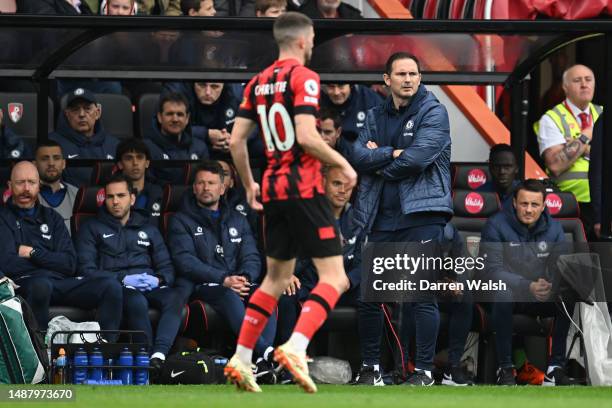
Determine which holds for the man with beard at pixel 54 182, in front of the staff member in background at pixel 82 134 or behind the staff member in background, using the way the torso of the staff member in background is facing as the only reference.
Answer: in front

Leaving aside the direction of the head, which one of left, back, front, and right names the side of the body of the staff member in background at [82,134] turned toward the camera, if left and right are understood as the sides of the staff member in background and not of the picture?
front

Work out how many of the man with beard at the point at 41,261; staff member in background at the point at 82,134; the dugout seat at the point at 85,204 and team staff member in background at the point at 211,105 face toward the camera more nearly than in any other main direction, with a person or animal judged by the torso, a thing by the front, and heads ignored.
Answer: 4

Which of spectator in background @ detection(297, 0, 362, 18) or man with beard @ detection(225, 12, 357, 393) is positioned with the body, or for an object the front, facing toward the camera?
the spectator in background

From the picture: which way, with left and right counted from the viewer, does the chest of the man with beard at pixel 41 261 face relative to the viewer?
facing the viewer

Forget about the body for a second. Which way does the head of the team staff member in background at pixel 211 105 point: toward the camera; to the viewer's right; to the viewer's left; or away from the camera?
toward the camera

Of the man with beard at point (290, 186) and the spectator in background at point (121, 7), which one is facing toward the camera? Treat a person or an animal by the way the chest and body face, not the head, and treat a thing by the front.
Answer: the spectator in background

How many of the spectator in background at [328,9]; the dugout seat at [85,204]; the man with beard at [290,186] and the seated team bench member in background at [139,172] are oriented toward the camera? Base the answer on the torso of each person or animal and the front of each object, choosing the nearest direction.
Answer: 3

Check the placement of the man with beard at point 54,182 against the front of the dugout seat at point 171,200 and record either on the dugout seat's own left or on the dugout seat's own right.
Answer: on the dugout seat's own right

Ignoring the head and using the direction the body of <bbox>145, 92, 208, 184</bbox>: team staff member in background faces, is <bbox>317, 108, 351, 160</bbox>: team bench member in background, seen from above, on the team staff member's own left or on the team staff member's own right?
on the team staff member's own left

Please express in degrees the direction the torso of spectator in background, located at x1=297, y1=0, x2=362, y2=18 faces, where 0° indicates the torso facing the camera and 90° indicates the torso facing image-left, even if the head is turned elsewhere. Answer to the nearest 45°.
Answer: approximately 0°

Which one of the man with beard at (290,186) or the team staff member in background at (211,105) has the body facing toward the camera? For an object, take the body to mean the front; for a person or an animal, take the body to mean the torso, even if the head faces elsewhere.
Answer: the team staff member in background

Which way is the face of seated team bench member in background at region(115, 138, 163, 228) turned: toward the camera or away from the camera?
toward the camera

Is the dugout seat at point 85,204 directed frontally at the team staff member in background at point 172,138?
no

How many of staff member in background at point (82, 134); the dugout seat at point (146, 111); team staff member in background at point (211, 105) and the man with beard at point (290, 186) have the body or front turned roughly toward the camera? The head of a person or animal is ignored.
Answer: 3

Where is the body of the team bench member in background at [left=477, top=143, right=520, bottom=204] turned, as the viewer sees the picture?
toward the camera

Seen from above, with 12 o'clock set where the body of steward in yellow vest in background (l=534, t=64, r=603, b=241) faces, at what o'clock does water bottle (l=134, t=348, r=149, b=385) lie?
The water bottle is roughly at 3 o'clock from the steward in yellow vest in background.

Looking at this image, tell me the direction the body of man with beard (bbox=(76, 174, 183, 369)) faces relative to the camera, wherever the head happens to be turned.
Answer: toward the camera
